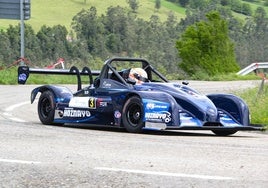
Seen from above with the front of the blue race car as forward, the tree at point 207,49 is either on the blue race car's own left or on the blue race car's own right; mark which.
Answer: on the blue race car's own left

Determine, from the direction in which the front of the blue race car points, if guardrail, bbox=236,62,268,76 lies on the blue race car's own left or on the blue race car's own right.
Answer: on the blue race car's own left

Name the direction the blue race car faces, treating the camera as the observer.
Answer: facing the viewer and to the right of the viewer
